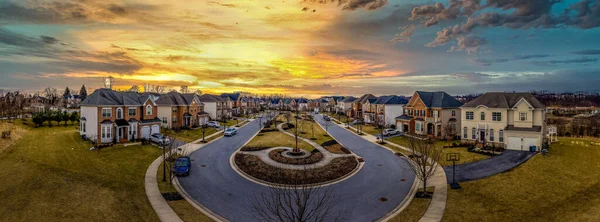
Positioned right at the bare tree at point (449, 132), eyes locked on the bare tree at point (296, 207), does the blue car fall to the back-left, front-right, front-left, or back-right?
front-right

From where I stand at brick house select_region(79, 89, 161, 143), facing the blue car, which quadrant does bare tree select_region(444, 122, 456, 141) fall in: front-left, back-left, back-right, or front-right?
front-left

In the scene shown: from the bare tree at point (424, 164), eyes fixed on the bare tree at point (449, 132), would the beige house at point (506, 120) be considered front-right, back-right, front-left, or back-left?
front-right

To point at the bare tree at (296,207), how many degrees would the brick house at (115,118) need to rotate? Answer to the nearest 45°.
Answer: approximately 45° to its right

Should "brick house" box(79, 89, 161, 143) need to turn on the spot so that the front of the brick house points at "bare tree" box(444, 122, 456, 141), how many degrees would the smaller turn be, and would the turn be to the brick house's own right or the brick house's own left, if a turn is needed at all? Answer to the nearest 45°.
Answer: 0° — it already faces it

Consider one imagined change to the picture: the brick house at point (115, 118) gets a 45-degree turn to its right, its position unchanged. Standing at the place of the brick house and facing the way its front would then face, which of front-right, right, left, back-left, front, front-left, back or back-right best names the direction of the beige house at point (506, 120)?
front-left

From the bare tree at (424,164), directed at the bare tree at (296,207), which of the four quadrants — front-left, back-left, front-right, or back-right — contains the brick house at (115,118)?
front-right

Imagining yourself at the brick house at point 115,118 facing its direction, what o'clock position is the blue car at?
The blue car is roughly at 1 o'clock from the brick house.

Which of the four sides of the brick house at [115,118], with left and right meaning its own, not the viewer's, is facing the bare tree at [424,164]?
front

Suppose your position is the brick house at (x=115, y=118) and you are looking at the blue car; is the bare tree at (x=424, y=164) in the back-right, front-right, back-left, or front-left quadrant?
front-left
